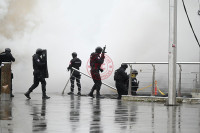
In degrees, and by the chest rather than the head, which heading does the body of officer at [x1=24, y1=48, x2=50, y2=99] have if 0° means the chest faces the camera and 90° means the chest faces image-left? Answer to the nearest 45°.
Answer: approximately 270°

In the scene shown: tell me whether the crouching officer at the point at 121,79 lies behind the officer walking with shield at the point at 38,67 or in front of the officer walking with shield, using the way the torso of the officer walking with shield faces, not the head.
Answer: in front
